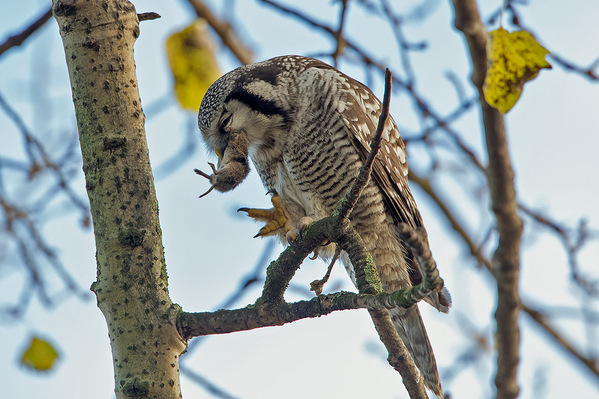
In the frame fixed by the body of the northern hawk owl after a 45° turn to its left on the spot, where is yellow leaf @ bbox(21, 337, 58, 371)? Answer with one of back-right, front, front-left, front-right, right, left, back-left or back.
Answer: right

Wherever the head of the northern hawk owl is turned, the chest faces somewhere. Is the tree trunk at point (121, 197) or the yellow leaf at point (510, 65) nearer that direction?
the tree trunk

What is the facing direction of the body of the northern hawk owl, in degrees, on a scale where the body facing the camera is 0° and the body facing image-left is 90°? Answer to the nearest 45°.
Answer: approximately 90°
